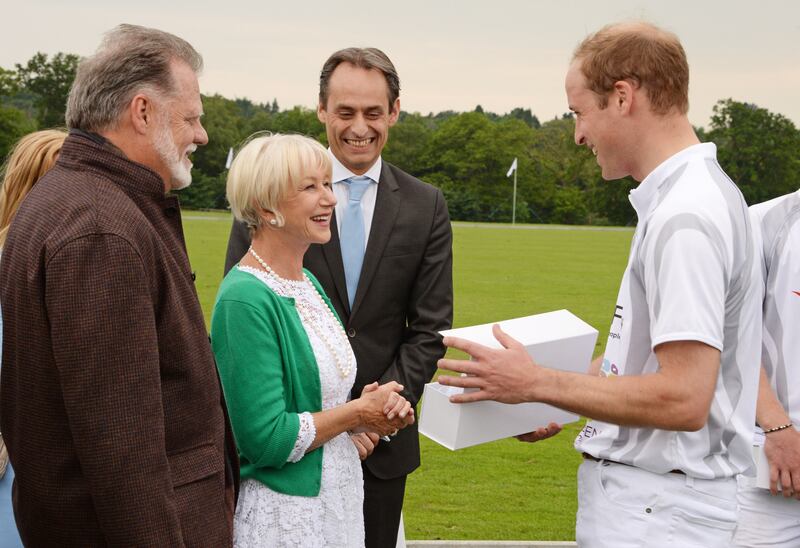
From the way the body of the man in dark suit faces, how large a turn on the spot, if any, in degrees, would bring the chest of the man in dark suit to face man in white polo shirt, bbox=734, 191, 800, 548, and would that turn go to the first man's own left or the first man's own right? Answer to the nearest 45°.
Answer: approximately 45° to the first man's own left

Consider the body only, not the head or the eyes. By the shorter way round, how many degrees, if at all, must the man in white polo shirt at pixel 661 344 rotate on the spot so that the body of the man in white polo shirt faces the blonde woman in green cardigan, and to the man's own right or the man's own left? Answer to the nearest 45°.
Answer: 0° — they already face them

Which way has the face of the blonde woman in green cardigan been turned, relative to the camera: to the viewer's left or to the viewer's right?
to the viewer's right

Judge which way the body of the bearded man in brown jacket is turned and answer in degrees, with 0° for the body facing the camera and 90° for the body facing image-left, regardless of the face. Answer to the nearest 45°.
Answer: approximately 270°

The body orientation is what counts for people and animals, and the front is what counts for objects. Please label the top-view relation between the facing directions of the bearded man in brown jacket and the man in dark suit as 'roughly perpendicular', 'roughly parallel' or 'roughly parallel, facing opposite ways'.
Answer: roughly perpendicular

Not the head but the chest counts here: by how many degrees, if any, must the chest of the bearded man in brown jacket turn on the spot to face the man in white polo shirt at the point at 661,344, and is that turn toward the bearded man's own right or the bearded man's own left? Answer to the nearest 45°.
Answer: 0° — they already face them

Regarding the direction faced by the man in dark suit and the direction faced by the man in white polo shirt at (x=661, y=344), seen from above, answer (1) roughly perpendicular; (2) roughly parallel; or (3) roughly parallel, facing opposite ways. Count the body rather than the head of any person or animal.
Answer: roughly perpendicular

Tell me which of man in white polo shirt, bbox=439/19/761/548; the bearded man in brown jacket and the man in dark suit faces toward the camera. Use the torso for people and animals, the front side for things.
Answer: the man in dark suit

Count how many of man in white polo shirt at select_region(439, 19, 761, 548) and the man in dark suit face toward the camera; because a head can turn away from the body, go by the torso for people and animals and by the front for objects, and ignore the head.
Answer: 1

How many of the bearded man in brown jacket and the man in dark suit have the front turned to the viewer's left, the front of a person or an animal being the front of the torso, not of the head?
0

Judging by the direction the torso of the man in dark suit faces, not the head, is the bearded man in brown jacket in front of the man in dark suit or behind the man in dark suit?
in front

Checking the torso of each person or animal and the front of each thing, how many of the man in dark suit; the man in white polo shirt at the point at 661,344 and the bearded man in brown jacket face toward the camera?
1

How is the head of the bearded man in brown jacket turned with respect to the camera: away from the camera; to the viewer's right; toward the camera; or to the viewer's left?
to the viewer's right

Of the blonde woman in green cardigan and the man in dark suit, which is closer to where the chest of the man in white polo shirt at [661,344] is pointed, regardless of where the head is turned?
the blonde woman in green cardigan

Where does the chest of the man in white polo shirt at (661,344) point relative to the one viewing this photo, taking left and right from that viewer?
facing to the left of the viewer

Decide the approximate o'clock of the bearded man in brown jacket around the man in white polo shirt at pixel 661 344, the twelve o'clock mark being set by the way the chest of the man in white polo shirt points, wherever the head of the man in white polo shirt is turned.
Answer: The bearded man in brown jacket is roughly at 11 o'clock from the man in white polo shirt.
